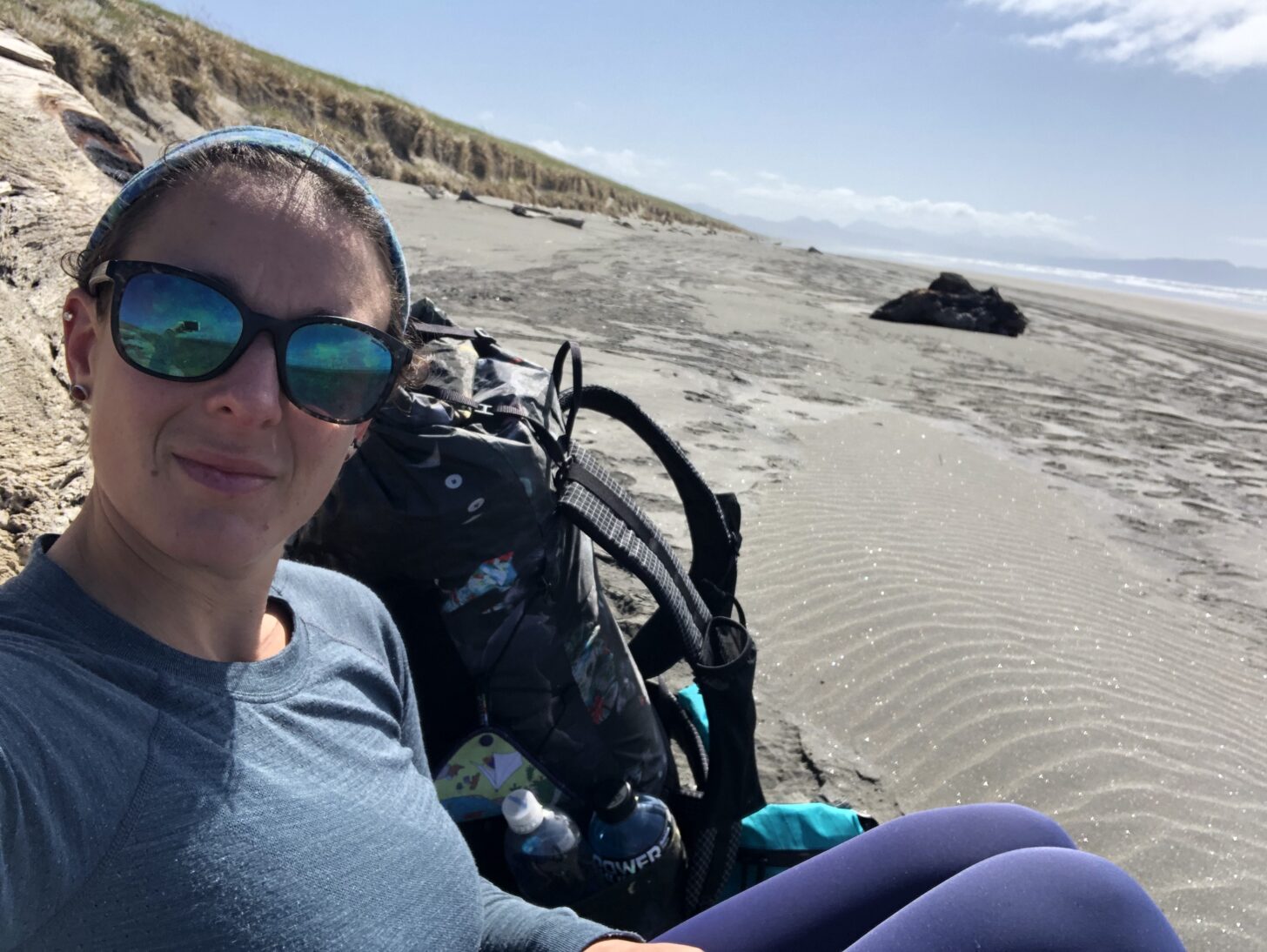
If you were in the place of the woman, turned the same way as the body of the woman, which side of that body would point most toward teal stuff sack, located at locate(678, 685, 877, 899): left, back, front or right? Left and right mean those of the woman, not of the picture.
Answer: left

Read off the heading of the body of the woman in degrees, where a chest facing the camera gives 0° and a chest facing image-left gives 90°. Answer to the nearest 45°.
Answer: approximately 315°

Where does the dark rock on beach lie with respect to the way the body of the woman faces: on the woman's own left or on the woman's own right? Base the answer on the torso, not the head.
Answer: on the woman's own left

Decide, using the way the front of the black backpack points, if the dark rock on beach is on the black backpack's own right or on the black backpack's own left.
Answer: on the black backpack's own right

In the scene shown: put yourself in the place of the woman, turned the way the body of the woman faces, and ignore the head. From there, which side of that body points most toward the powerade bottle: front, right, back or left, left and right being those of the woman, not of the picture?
left

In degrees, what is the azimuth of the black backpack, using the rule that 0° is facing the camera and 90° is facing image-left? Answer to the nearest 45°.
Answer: approximately 90°

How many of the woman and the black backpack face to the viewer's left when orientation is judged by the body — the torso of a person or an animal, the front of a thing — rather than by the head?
1

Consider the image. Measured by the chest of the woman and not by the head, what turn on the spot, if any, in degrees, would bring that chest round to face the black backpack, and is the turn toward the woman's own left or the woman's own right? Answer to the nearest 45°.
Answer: approximately 135° to the woman's own left
